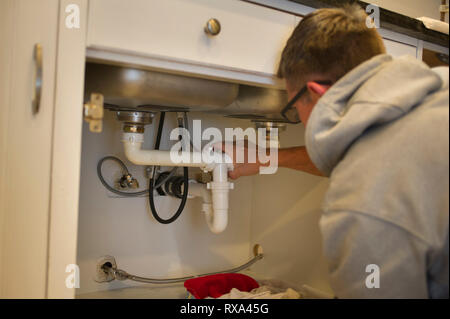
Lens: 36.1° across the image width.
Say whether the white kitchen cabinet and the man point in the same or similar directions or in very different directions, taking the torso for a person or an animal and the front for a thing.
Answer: very different directions

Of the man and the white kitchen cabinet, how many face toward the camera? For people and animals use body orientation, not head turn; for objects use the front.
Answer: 1

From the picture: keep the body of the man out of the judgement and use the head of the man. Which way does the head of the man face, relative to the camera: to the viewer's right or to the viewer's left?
to the viewer's left

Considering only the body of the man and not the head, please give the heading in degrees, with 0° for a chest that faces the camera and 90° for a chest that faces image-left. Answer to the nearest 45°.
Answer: approximately 135°

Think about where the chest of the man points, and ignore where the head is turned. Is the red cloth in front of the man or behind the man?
in front
